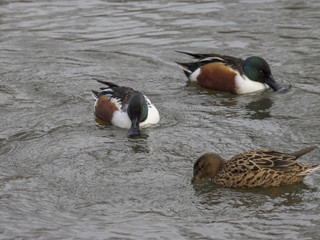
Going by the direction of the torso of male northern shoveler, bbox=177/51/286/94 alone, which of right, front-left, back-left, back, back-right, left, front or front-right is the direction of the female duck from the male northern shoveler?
right

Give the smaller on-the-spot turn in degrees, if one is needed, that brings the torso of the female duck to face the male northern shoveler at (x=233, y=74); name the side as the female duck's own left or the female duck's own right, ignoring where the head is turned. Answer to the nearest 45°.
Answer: approximately 90° to the female duck's own right

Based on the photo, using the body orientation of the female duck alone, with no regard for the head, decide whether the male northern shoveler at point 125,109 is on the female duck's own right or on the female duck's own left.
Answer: on the female duck's own right

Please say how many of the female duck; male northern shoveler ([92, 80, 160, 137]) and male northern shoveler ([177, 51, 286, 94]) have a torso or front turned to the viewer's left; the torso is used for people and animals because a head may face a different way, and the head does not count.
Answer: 1

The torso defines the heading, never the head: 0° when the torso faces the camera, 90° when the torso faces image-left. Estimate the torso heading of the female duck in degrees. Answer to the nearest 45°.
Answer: approximately 90°

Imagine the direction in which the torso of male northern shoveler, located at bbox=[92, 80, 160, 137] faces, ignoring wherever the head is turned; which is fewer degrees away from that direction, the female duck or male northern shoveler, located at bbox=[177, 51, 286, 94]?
the female duck

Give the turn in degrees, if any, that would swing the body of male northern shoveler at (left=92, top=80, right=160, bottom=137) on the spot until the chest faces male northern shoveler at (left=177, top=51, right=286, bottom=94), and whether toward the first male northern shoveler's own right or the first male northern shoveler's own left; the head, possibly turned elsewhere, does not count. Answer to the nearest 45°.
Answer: approximately 90° to the first male northern shoveler's own left

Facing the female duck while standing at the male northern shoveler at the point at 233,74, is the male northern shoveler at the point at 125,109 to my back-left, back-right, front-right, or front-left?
front-right

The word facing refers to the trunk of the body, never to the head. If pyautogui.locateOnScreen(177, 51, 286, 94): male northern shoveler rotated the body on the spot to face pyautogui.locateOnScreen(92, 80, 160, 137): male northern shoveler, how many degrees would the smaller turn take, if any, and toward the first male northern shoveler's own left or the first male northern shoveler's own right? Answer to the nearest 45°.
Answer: approximately 135° to the first male northern shoveler's own right

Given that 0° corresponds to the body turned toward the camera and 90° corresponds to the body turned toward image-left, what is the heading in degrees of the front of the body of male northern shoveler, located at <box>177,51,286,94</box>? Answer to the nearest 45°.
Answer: approximately 270°

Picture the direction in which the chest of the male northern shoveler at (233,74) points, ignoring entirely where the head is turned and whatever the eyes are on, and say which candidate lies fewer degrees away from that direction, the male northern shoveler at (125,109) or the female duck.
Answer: the female duck

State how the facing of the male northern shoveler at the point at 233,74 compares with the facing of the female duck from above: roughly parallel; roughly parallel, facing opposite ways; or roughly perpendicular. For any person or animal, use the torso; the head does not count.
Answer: roughly parallel, facing opposite ways

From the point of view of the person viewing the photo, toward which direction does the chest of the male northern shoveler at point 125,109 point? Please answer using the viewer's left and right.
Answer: facing the viewer and to the right of the viewer

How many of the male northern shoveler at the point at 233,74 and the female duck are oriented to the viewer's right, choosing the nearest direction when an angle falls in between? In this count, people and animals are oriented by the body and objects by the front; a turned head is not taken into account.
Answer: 1
